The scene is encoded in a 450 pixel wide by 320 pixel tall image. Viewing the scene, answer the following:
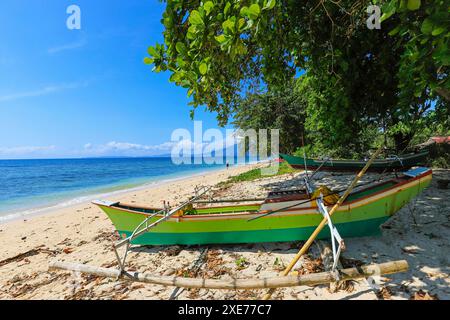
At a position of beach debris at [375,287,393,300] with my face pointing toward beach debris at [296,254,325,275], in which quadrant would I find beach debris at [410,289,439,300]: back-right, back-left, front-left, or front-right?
back-right
